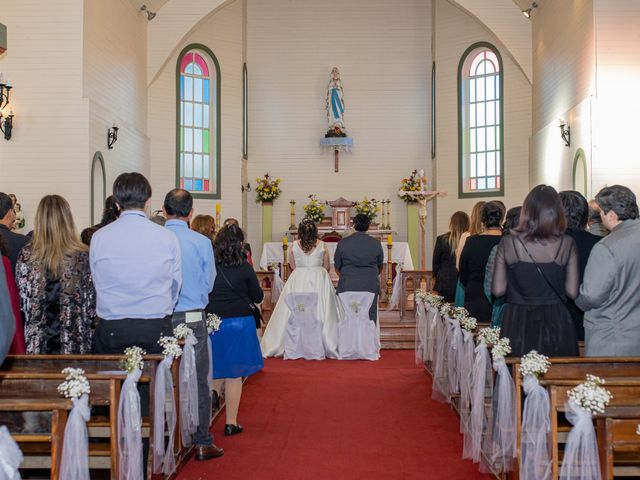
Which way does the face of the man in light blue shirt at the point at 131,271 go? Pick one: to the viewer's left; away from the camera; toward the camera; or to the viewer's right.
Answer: away from the camera

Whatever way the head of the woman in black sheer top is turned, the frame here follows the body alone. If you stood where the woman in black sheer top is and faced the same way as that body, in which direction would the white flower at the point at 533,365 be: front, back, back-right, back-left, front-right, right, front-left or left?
back

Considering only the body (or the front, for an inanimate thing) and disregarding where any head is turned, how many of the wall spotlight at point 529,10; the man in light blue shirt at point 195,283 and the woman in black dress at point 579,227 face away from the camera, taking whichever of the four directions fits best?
2

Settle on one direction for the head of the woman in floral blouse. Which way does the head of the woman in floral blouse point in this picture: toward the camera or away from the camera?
away from the camera

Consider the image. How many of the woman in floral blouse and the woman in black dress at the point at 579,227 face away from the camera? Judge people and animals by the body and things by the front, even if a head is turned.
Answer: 2

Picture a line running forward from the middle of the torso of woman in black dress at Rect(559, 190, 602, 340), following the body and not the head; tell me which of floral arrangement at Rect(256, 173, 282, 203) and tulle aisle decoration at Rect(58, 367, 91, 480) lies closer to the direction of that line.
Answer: the floral arrangement

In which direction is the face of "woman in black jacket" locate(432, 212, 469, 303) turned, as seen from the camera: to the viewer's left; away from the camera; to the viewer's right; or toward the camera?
away from the camera

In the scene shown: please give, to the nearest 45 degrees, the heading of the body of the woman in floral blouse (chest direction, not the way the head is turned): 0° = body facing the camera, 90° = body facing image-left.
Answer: approximately 180°

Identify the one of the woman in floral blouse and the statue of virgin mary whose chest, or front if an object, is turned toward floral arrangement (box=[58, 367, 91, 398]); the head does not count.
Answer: the statue of virgin mary

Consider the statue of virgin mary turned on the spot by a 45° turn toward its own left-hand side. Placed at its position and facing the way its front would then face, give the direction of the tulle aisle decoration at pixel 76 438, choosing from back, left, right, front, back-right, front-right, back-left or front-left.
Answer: front-right

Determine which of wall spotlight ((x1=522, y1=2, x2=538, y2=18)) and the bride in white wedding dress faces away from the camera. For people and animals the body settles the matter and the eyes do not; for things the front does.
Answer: the bride in white wedding dress

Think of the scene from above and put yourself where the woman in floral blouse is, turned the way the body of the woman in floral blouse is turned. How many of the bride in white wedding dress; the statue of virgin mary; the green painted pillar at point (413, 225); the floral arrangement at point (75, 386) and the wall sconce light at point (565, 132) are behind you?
1

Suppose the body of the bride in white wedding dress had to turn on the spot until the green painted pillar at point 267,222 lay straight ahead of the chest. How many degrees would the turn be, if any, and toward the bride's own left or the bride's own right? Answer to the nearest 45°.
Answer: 0° — they already face it

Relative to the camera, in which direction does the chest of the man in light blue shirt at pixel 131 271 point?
away from the camera

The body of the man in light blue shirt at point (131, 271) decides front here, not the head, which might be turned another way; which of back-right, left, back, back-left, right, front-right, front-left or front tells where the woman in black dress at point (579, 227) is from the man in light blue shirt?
right

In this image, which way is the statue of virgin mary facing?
toward the camera

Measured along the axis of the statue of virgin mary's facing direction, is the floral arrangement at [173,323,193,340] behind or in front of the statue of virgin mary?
in front

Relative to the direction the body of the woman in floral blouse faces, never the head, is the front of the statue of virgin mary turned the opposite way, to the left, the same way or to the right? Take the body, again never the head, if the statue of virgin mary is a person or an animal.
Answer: the opposite way

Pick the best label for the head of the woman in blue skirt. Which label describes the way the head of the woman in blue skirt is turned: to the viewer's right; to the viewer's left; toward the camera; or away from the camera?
away from the camera

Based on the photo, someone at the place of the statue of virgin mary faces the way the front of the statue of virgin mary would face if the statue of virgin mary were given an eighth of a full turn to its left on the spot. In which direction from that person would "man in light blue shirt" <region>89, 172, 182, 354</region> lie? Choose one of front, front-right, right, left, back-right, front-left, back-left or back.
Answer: front-right

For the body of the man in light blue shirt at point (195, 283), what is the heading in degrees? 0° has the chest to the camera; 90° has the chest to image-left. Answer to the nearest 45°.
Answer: approximately 180°
